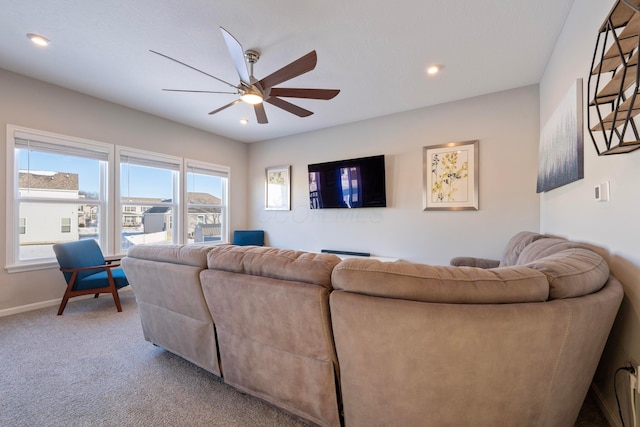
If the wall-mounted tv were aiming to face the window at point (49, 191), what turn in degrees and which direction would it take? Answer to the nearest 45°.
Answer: approximately 45° to its right

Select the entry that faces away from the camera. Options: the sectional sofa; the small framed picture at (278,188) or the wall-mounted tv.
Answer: the sectional sofa

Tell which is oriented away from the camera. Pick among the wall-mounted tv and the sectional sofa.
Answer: the sectional sofa

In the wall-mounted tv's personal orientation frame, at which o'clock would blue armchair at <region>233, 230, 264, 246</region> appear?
The blue armchair is roughly at 2 o'clock from the wall-mounted tv.

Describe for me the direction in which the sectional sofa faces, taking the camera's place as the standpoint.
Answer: facing away from the viewer

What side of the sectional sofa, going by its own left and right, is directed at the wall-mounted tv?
front

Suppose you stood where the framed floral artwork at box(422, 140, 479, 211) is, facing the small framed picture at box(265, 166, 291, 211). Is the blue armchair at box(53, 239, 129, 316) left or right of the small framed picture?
left

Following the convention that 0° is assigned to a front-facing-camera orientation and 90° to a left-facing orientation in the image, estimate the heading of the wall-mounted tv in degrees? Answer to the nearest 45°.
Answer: approximately 45°

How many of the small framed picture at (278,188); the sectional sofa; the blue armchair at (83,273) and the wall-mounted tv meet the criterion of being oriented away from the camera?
1

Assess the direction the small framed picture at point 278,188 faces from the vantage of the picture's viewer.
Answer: facing the viewer and to the left of the viewer

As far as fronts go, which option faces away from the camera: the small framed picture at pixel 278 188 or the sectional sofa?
the sectional sofa

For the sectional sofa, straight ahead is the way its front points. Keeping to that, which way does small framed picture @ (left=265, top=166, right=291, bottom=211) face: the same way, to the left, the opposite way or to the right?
the opposite way

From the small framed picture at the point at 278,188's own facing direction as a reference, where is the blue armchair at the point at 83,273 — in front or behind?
in front
